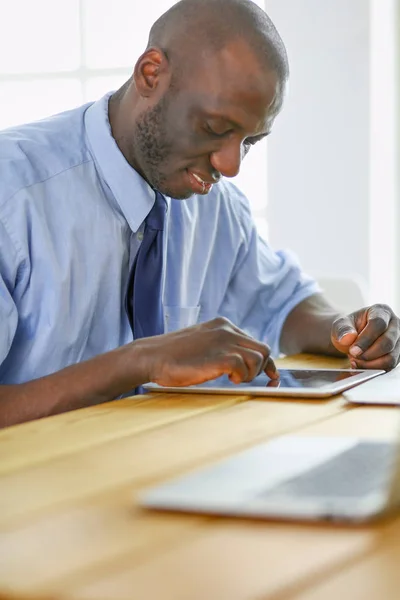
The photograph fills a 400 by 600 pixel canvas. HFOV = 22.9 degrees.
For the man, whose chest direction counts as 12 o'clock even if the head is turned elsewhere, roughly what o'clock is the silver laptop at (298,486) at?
The silver laptop is roughly at 1 o'clock from the man.

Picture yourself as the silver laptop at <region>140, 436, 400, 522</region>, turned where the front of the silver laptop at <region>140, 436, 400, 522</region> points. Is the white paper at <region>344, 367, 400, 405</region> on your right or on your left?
on your right

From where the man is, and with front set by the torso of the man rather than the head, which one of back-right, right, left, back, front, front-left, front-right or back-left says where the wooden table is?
front-right

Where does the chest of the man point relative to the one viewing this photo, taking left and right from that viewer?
facing the viewer and to the right of the viewer
